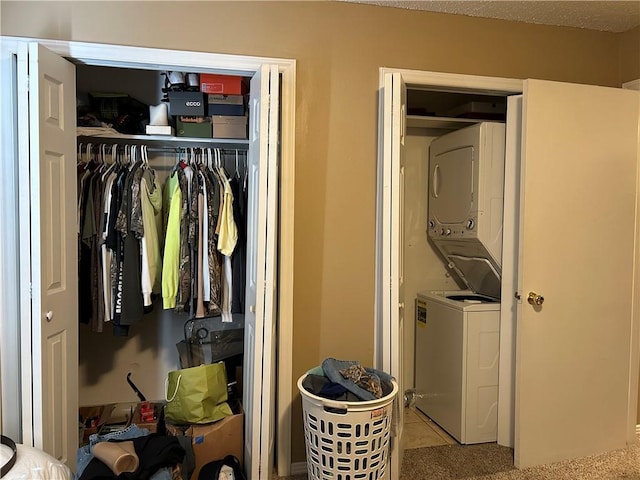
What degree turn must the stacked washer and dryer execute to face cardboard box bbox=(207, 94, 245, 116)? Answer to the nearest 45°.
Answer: approximately 45° to its right

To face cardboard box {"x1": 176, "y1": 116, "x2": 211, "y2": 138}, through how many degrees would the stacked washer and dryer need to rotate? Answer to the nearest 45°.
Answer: approximately 45° to its right

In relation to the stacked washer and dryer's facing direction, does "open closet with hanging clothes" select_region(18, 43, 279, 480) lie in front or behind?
in front

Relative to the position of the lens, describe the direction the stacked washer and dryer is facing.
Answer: facing the viewer and to the left of the viewer

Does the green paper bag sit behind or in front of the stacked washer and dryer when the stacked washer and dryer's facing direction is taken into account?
in front

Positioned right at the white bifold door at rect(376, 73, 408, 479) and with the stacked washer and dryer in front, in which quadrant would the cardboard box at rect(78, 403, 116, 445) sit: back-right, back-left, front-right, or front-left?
back-left

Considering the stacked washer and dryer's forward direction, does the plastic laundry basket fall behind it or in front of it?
in front
